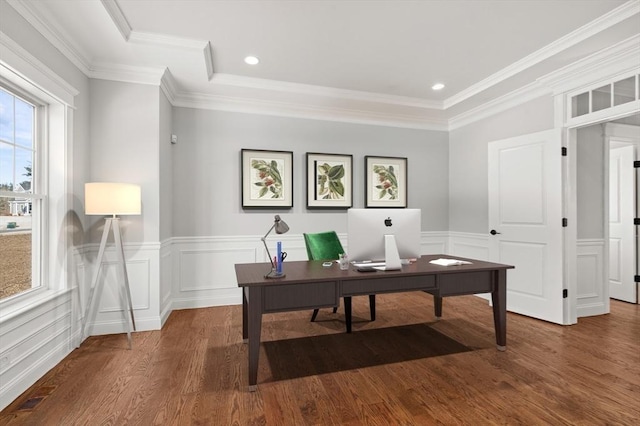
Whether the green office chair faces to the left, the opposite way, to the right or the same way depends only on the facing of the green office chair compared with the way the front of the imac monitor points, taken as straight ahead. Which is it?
the opposite way

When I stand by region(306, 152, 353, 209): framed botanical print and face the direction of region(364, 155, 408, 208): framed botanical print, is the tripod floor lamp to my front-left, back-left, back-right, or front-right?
back-right

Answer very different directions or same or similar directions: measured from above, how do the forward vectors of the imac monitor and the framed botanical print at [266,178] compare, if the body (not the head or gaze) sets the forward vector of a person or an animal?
very different directions

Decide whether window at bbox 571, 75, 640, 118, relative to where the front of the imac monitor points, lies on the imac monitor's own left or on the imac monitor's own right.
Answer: on the imac monitor's own right

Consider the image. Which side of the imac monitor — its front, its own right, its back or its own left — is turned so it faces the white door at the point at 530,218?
right

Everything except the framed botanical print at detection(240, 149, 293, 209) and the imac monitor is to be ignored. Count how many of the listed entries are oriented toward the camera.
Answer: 1

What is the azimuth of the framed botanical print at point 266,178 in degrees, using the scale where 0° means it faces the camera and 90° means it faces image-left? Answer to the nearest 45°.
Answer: approximately 0°

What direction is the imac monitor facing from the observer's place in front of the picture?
facing away from the viewer and to the left of the viewer

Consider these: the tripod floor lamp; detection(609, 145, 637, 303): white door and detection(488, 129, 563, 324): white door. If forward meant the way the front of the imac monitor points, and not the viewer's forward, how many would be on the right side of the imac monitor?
2

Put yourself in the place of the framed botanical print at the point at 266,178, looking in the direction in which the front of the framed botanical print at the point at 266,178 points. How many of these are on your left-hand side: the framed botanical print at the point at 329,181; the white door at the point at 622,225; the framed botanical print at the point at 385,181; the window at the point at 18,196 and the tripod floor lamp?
3

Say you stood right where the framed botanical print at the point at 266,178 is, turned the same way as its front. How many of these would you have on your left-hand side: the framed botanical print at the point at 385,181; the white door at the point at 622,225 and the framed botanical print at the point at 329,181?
3

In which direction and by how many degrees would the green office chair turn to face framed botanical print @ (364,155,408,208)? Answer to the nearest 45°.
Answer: approximately 90° to its left

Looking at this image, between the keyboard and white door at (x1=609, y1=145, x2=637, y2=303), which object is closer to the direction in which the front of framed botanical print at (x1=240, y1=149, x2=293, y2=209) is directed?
the keyboard

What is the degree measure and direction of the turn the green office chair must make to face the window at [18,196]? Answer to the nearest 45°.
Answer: approximately 90° to its right

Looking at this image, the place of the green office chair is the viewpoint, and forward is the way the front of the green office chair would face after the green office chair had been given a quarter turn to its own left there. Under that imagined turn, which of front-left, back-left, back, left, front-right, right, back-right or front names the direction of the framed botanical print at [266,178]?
left

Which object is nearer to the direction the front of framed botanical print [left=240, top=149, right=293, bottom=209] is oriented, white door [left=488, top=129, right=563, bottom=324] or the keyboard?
the keyboard
